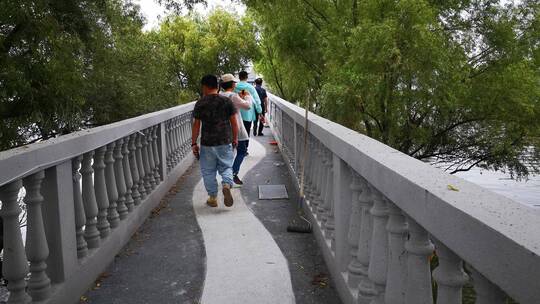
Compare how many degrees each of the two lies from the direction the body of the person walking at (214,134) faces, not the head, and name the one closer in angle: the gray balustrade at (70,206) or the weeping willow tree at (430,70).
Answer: the weeping willow tree

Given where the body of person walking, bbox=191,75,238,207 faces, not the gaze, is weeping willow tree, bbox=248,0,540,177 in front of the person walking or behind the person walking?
in front

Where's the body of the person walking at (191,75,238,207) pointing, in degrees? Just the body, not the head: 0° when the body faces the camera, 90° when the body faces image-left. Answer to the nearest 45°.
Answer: approximately 180°

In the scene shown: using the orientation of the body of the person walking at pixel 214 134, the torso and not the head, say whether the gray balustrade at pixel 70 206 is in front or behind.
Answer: behind

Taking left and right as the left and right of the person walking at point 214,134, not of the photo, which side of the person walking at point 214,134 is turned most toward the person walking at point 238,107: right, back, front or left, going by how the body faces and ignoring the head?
front

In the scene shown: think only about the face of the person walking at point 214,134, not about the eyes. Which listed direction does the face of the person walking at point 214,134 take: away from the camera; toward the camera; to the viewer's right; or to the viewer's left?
away from the camera
